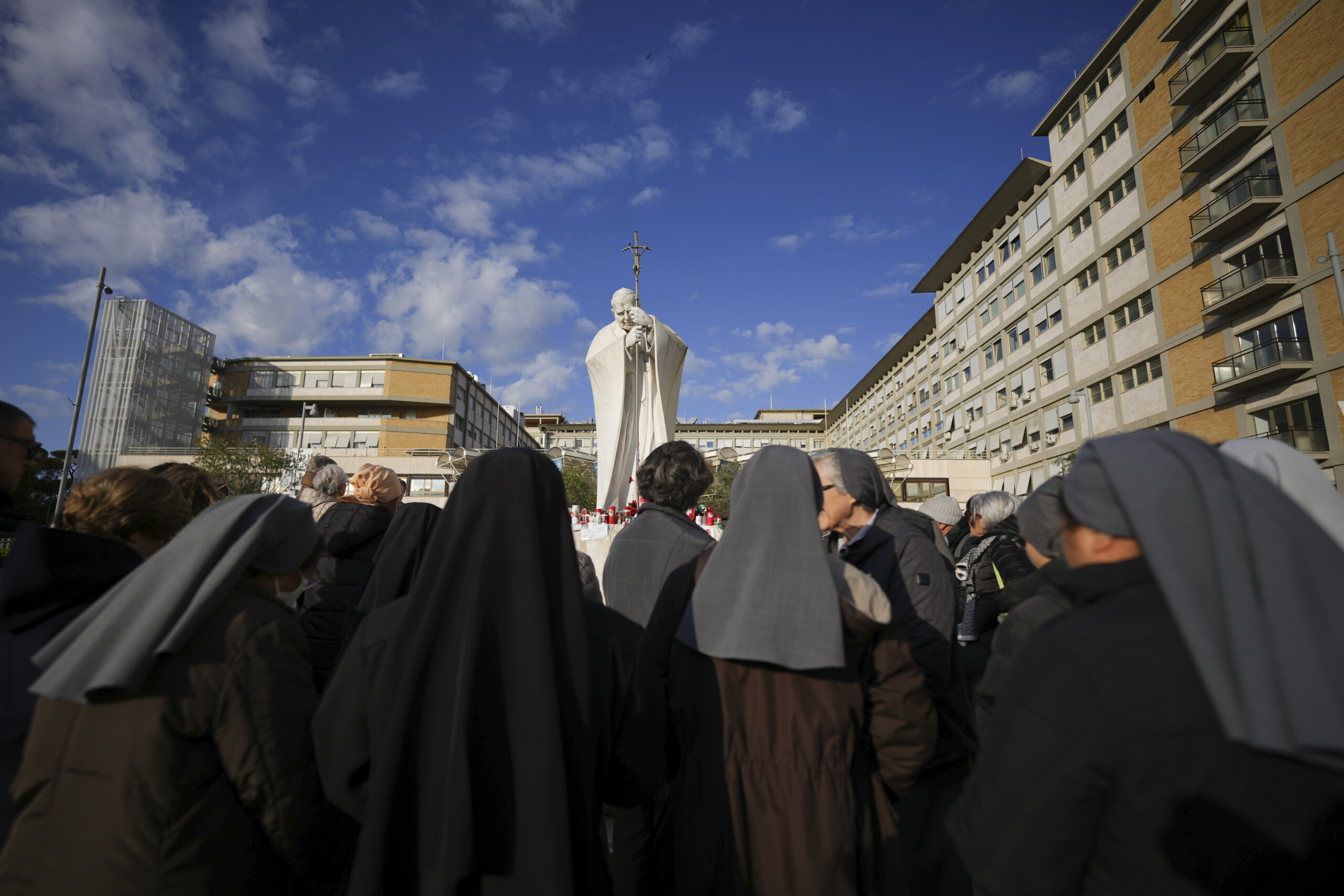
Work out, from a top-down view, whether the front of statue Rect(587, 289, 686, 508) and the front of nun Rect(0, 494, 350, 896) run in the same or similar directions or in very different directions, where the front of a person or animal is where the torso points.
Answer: very different directions

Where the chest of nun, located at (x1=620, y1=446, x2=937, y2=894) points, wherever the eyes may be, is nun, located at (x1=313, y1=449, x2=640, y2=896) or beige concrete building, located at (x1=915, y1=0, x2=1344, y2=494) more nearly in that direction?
the beige concrete building

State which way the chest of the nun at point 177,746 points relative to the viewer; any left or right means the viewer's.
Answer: facing away from the viewer and to the right of the viewer

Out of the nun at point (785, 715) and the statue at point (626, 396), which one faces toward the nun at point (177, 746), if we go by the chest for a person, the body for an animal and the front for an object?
the statue

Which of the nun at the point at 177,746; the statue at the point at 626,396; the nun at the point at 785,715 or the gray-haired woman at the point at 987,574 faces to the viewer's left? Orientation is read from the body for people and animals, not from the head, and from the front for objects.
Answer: the gray-haired woman

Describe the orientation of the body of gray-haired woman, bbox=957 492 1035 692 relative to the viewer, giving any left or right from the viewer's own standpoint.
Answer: facing to the left of the viewer

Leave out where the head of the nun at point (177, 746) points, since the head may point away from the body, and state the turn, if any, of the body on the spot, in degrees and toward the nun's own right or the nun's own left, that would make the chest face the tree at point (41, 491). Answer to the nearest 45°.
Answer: approximately 45° to the nun's own left

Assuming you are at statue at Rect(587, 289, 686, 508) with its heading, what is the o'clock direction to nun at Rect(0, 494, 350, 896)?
The nun is roughly at 12 o'clock from the statue.

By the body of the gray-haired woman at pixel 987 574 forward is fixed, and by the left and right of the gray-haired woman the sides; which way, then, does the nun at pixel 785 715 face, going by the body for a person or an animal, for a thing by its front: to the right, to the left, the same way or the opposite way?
to the right

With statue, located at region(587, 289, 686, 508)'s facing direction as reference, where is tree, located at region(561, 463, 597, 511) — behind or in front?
behind

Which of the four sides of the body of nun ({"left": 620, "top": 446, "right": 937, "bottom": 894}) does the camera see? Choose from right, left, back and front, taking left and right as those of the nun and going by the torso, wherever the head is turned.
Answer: back

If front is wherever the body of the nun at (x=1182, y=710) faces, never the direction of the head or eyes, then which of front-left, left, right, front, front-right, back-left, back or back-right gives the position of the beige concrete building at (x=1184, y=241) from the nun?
front-right

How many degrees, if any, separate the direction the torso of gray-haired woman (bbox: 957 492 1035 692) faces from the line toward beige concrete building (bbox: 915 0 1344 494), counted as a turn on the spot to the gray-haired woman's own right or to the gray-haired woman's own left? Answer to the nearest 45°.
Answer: approximately 90° to the gray-haired woman's own right

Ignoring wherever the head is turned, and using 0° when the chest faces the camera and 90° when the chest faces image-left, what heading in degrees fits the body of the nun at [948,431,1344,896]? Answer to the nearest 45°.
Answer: approximately 135°
